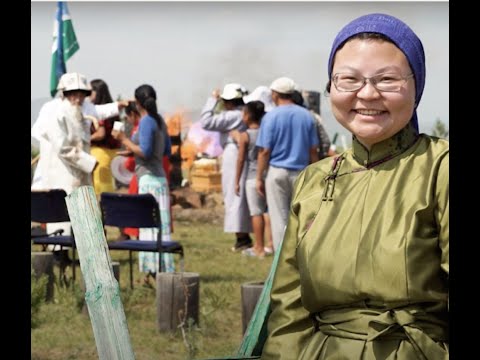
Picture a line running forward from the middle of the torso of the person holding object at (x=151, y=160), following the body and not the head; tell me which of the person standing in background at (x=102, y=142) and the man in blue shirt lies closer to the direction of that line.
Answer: the person standing in background

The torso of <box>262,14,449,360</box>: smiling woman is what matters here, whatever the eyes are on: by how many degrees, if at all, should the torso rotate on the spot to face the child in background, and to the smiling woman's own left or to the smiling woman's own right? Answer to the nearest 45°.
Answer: approximately 180°

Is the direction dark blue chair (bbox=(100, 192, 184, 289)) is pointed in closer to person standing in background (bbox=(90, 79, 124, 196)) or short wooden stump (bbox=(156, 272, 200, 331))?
the person standing in background

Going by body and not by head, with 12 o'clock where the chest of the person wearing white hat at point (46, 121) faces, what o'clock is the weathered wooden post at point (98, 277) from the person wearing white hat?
The weathered wooden post is roughly at 3 o'clock from the person wearing white hat.

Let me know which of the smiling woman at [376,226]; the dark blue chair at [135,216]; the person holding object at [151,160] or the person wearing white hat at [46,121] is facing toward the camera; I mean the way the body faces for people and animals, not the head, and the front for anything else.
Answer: the smiling woman

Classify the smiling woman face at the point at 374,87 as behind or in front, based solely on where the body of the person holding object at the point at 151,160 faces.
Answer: behind

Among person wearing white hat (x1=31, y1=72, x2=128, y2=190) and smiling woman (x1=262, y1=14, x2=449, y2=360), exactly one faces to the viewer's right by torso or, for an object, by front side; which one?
the person wearing white hat

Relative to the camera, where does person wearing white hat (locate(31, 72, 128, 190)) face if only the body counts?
to the viewer's right
